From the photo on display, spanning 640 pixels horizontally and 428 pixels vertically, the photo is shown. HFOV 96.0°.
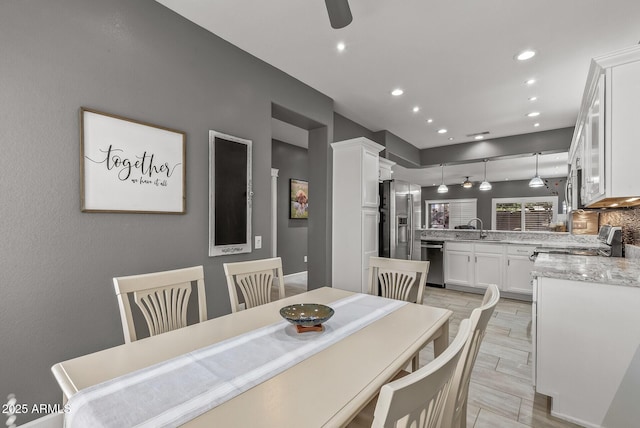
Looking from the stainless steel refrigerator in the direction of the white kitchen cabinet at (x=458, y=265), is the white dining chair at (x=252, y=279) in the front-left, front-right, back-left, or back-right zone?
back-right

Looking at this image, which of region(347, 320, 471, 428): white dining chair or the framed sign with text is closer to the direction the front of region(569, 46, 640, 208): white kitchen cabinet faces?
the framed sign with text

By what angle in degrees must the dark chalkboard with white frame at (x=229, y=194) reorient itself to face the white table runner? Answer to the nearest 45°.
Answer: approximately 45° to its right

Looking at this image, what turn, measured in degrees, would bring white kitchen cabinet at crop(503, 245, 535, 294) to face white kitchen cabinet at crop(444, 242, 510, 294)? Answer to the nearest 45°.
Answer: approximately 90° to its right

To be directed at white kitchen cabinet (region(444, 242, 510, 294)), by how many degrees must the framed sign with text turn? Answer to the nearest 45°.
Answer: approximately 45° to its left

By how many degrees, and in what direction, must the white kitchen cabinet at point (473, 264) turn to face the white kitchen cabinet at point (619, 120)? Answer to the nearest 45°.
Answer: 0° — it already faces it

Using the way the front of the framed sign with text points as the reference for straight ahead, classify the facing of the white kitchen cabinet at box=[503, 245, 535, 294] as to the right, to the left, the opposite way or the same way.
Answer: to the right

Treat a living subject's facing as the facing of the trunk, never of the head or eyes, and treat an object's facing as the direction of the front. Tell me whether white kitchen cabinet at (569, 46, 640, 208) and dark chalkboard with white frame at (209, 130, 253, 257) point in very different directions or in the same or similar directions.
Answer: very different directions

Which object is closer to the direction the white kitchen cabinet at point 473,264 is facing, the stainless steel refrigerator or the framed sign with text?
the framed sign with text

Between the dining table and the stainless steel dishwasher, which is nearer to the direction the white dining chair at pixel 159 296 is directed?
the dining table

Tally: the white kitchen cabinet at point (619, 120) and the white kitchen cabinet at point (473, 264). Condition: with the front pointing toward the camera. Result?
1

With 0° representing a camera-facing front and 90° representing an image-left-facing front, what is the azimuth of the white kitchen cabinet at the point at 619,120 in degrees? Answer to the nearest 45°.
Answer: approximately 90°
